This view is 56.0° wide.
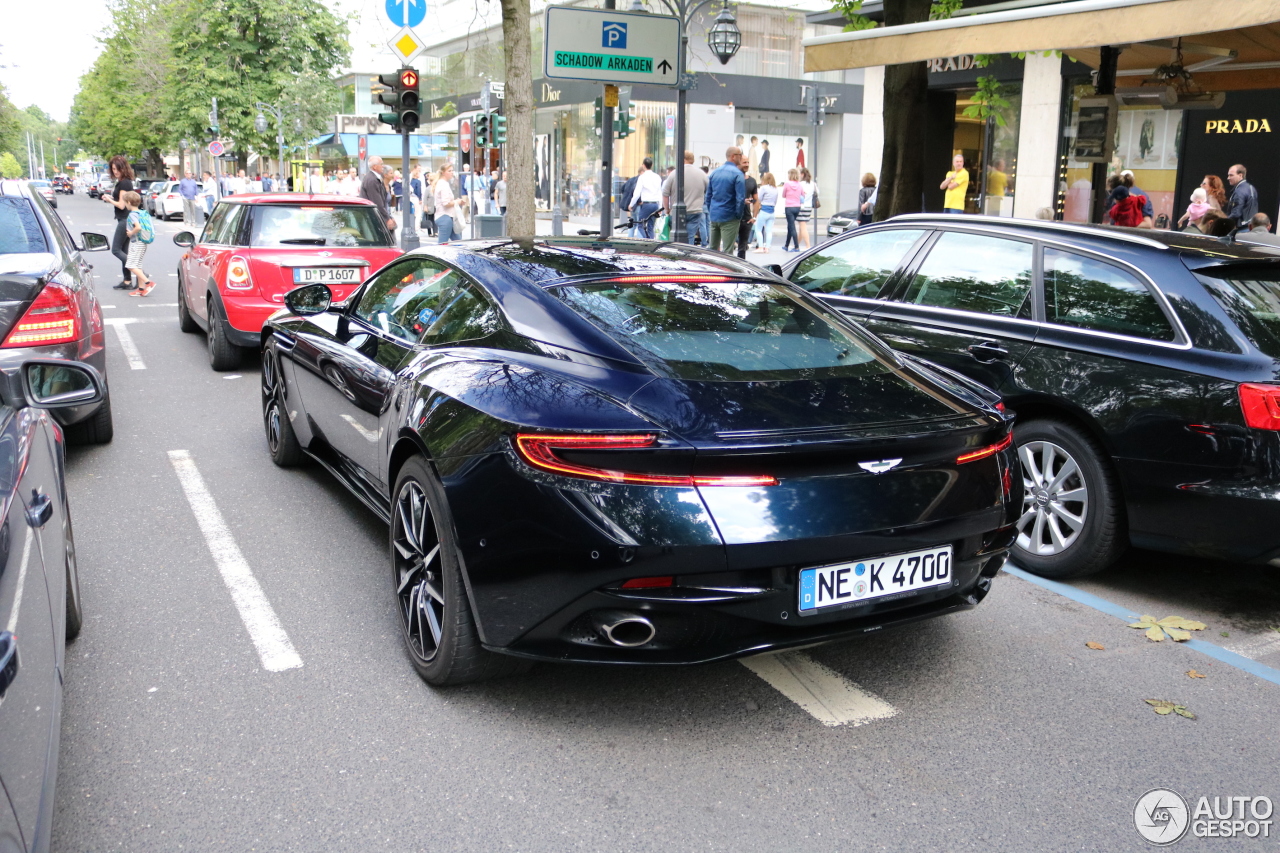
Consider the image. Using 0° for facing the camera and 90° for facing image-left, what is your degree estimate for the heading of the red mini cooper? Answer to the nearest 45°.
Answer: approximately 135°

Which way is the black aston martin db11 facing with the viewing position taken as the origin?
facing away from the viewer and to the left of the viewer

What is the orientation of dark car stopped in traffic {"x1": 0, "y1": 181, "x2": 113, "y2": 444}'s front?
away from the camera

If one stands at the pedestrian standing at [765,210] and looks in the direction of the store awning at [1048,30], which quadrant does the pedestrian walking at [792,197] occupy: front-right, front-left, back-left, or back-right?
front-left

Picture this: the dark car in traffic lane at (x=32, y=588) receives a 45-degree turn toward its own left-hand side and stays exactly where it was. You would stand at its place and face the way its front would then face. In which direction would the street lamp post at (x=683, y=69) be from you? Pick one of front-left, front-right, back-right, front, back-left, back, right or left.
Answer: right

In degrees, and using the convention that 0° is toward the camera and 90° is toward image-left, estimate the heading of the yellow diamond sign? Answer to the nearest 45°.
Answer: approximately 0°

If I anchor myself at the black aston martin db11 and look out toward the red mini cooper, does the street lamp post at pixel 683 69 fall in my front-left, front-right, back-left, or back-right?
front-right

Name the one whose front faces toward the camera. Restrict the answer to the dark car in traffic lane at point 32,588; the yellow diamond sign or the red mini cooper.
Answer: the yellow diamond sign

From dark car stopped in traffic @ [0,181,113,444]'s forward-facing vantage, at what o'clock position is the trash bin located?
The trash bin is roughly at 1 o'clock from the dark car stopped in traffic.

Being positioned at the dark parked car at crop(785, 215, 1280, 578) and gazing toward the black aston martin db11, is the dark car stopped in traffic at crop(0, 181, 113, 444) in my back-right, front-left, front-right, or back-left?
front-right

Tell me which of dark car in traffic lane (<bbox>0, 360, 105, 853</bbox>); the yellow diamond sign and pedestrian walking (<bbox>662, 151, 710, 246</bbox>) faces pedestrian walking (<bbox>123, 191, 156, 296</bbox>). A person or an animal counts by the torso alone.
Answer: the dark car in traffic lane

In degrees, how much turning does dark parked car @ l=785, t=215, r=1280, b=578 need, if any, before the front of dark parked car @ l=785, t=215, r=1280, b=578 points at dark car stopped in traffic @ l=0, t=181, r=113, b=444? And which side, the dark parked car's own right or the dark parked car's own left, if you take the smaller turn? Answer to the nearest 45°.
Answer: approximately 45° to the dark parked car's own left

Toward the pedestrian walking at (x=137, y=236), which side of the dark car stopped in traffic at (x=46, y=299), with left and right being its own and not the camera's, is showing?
front

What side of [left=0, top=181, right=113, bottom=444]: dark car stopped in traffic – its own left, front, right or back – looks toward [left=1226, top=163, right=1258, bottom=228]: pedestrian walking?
right
